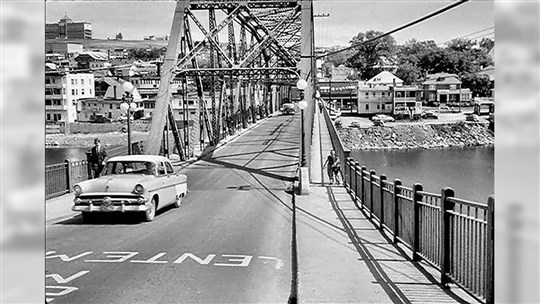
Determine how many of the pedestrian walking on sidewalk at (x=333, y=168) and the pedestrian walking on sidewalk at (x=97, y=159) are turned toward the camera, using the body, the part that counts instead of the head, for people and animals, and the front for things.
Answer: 2

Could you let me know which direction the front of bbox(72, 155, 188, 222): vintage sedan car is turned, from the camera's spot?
facing the viewer and to the left of the viewer

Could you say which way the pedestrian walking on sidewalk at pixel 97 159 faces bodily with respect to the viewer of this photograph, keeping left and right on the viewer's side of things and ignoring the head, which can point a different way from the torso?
facing the viewer

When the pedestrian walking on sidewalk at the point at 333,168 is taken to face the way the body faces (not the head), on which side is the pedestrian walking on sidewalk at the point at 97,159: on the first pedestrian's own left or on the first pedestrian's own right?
on the first pedestrian's own right

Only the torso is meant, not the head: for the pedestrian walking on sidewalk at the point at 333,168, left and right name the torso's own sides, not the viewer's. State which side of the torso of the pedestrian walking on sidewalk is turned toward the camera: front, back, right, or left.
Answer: front

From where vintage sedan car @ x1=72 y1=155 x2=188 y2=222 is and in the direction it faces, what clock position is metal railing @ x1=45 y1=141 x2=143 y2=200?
The metal railing is roughly at 4 o'clock from the vintage sedan car.

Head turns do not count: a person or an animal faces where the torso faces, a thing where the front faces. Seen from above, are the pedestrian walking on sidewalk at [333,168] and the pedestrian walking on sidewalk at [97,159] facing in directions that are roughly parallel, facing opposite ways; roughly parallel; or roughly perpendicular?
roughly parallel
